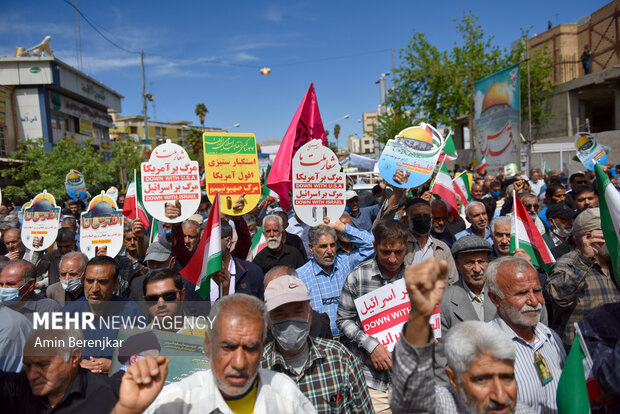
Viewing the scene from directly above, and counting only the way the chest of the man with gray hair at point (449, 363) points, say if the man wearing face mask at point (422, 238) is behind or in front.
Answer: behind

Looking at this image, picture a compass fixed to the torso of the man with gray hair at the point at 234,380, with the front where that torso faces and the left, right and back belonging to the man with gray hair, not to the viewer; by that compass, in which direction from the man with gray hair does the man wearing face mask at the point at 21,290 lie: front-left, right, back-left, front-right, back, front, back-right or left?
back-right

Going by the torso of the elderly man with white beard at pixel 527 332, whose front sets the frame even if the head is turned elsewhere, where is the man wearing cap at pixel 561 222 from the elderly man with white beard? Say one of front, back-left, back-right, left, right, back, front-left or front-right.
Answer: back-left

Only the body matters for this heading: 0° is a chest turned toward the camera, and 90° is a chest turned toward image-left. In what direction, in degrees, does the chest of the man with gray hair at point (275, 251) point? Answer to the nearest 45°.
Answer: approximately 0°

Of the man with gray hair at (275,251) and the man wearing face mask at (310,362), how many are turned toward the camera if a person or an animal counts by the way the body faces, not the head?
2

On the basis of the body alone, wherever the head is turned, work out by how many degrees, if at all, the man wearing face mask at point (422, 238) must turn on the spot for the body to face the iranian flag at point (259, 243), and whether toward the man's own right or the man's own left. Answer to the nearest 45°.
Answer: approximately 135° to the man's own right

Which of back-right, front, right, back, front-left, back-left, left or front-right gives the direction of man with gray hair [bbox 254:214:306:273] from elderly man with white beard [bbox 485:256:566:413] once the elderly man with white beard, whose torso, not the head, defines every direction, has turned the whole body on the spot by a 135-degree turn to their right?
front-right

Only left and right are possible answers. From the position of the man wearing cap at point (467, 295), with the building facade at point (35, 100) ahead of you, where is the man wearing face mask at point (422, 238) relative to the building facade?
right

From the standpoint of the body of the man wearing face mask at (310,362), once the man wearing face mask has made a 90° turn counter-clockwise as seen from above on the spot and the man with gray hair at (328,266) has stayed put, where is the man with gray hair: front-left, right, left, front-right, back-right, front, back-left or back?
left
